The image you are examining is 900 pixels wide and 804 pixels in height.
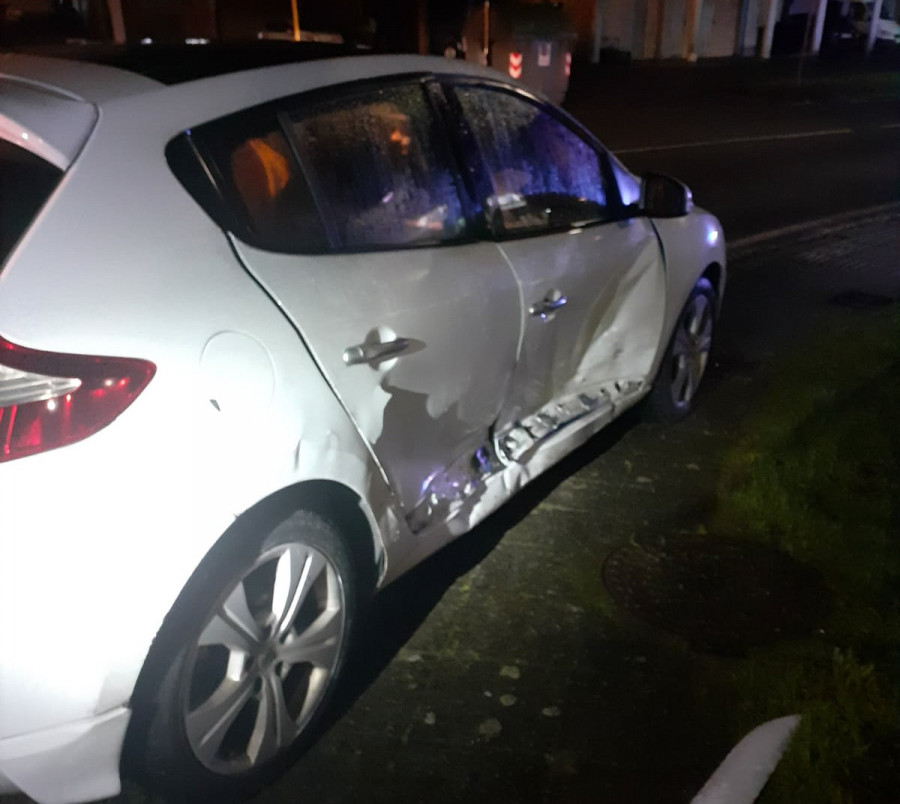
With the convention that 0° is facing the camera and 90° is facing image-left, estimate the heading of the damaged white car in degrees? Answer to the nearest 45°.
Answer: approximately 225°
